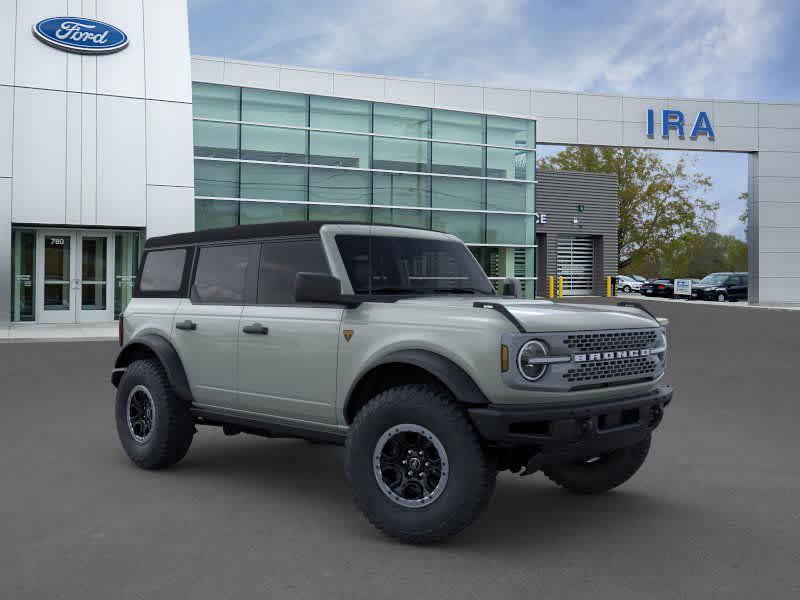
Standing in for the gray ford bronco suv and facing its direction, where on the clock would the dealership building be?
The dealership building is roughly at 7 o'clock from the gray ford bronco suv.

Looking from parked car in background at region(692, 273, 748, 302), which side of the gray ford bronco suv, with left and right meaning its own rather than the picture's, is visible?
left

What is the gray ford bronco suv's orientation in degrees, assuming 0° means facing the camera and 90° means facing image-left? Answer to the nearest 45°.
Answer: approximately 315°

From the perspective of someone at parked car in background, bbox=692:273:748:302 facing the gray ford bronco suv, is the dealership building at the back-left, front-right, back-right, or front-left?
front-right

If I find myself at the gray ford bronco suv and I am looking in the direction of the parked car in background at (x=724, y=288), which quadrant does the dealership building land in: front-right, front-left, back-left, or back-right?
front-left
